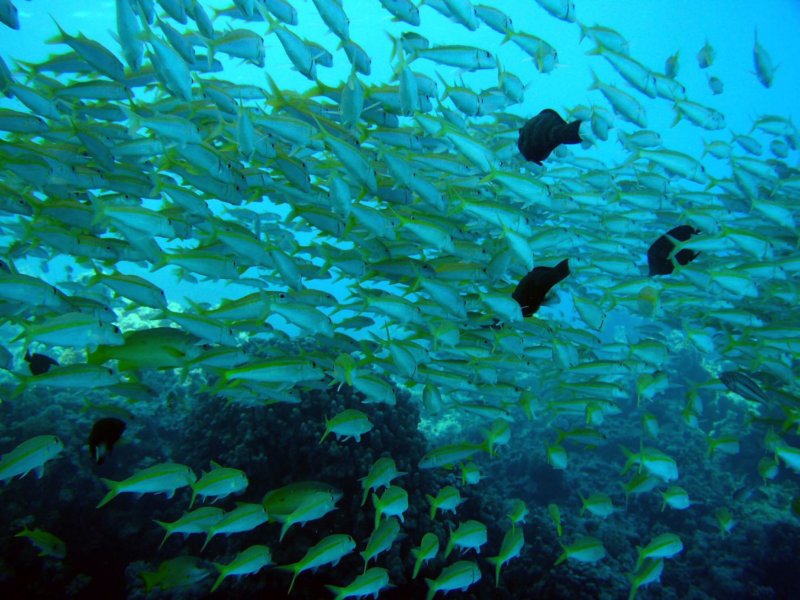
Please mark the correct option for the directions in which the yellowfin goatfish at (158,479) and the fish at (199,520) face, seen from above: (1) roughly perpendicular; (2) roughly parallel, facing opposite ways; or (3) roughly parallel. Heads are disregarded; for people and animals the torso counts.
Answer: roughly parallel

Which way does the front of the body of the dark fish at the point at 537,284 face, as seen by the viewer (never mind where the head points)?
to the viewer's left

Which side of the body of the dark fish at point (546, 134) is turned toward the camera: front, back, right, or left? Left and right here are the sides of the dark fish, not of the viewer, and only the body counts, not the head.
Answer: left

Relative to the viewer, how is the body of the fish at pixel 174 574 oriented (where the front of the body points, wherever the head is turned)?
to the viewer's right

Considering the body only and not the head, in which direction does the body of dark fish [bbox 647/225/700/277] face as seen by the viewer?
to the viewer's left

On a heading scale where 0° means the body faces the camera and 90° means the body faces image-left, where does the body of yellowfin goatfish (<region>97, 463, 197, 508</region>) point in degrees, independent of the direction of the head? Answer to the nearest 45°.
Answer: approximately 270°

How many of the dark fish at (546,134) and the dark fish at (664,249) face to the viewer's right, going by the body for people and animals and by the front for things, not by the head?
0

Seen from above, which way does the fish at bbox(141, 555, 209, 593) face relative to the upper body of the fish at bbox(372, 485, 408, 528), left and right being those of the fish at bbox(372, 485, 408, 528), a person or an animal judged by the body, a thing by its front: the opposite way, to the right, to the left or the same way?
the same way

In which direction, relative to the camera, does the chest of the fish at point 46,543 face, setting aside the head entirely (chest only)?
to the viewer's right

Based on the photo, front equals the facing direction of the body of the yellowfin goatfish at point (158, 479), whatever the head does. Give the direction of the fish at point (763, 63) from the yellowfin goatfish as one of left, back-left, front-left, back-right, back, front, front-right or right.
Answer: front

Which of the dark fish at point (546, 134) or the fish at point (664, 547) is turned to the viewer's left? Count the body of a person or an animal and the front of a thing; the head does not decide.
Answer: the dark fish

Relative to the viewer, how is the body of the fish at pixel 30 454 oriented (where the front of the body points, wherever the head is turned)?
to the viewer's right

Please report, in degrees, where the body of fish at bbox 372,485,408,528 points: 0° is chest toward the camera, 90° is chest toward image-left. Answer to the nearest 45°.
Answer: approximately 225°

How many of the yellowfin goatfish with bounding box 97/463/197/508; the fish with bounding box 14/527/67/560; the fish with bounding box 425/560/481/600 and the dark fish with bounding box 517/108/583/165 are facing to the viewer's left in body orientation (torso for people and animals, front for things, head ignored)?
1

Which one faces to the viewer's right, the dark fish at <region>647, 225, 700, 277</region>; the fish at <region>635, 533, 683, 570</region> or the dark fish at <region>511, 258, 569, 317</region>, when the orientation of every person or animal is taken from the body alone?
the fish

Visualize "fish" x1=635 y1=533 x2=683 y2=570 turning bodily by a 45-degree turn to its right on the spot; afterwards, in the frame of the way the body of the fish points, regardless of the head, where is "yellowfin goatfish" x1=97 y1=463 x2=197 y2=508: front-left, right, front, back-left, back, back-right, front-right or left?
right

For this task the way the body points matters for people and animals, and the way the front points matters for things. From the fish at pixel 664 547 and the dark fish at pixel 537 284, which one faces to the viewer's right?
the fish
